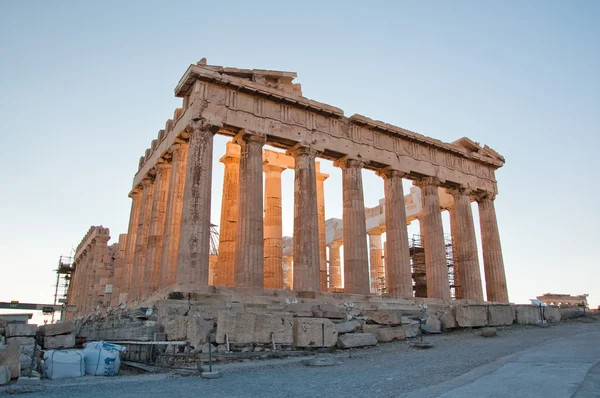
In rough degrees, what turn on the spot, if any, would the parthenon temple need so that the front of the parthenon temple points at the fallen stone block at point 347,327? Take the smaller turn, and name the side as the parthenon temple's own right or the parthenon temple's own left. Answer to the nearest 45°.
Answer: approximately 45° to the parthenon temple's own right

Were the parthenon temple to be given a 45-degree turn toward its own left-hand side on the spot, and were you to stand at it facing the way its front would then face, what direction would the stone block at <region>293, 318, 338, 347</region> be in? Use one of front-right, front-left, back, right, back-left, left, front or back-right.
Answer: right

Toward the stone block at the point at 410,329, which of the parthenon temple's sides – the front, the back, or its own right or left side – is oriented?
front

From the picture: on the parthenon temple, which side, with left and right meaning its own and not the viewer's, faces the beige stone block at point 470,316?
front

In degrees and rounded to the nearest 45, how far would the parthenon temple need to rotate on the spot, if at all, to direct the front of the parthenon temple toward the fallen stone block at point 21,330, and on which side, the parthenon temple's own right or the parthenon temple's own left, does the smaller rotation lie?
approximately 90° to the parthenon temple's own right

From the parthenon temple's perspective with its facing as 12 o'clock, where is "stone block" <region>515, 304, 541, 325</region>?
The stone block is roughly at 11 o'clock from the parthenon temple.

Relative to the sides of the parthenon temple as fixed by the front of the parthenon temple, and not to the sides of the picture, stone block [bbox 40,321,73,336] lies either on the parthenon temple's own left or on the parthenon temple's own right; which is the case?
on the parthenon temple's own right

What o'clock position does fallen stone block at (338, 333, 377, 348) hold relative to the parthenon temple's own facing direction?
The fallen stone block is roughly at 1 o'clock from the parthenon temple.

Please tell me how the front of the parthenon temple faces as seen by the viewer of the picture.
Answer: facing the viewer and to the right of the viewer
